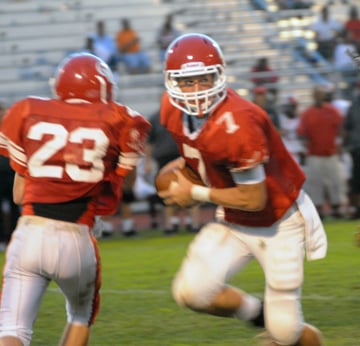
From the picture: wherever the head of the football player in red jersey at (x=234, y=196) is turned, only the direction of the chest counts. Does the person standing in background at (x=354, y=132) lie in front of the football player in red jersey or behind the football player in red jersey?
behind

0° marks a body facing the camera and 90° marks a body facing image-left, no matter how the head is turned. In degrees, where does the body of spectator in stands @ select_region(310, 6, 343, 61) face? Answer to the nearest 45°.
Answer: approximately 0°

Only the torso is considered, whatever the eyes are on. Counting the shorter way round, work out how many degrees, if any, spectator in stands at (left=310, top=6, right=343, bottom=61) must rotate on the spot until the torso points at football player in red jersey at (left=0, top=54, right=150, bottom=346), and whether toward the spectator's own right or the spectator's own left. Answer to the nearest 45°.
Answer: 0° — they already face them

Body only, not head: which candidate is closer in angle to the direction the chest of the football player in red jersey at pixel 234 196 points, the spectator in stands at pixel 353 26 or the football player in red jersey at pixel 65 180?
the football player in red jersey

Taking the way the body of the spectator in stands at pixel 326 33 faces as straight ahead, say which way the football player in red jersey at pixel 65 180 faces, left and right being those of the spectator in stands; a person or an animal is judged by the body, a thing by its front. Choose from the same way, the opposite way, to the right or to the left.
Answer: the opposite way

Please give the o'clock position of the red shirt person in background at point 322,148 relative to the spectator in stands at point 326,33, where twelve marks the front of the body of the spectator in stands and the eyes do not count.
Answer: The red shirt person in background is roughly at 12 o'clock from the spectator in stands.

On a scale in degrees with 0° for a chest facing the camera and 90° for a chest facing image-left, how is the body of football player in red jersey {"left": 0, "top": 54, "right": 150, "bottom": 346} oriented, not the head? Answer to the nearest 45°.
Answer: approximately 180°

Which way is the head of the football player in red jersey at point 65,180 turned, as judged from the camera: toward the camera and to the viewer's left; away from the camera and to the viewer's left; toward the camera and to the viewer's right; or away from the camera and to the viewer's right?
away from the camera and to the viewer's right

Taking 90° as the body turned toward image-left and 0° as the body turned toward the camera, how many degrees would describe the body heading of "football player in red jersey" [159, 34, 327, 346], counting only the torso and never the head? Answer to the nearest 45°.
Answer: approximately 45°

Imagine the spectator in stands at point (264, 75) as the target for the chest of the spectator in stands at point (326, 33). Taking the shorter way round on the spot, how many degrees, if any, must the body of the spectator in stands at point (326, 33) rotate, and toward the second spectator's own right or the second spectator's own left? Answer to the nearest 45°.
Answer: approximately 45° to the second spectator's own right

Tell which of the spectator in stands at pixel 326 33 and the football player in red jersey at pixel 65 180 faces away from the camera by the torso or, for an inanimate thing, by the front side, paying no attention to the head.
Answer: the football player in red jersey
